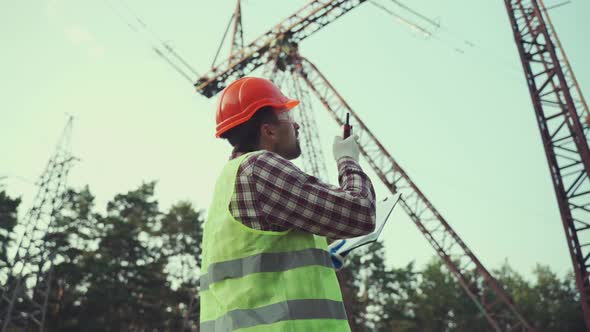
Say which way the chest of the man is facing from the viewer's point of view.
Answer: to the viewer's right
